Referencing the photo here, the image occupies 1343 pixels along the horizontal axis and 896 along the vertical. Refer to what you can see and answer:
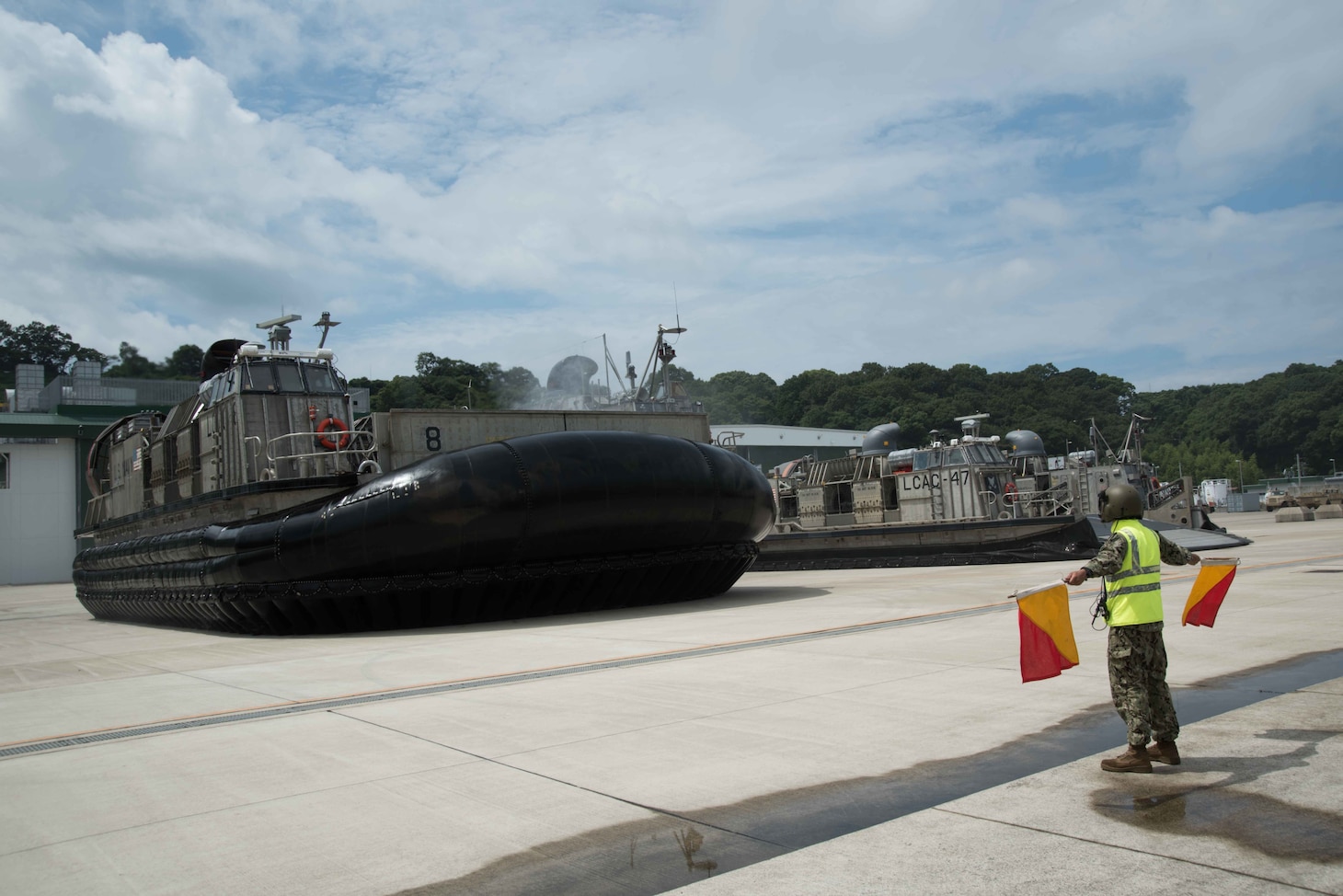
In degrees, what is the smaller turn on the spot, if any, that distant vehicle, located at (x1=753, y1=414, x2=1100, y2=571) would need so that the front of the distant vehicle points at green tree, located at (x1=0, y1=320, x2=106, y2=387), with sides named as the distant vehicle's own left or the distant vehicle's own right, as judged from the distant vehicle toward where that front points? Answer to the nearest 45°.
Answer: approximately 180°

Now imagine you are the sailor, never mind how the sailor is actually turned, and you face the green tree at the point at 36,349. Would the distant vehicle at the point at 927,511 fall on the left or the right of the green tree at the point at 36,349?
right

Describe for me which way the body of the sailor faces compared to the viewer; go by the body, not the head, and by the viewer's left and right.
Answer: facing away from the viewer and to the left of the viewer

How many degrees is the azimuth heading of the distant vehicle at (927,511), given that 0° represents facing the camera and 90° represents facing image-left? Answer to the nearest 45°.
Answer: approximately 315°

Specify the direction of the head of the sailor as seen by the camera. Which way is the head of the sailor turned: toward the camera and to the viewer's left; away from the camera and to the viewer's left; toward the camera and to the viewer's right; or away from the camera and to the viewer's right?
away from the camera and to the viewer's left

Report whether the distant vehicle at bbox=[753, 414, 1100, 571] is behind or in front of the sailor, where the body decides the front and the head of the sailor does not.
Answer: in front

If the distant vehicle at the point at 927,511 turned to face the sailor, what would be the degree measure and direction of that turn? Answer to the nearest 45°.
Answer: approximately 45° to its right

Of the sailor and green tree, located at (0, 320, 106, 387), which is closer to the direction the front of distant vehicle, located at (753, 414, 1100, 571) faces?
the sailor

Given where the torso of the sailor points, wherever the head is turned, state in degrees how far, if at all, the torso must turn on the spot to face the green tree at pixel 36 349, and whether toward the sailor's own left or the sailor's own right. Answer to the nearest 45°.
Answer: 0° — they already face it

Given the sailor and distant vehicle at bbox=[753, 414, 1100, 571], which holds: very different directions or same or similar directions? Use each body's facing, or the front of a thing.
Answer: very different directions
